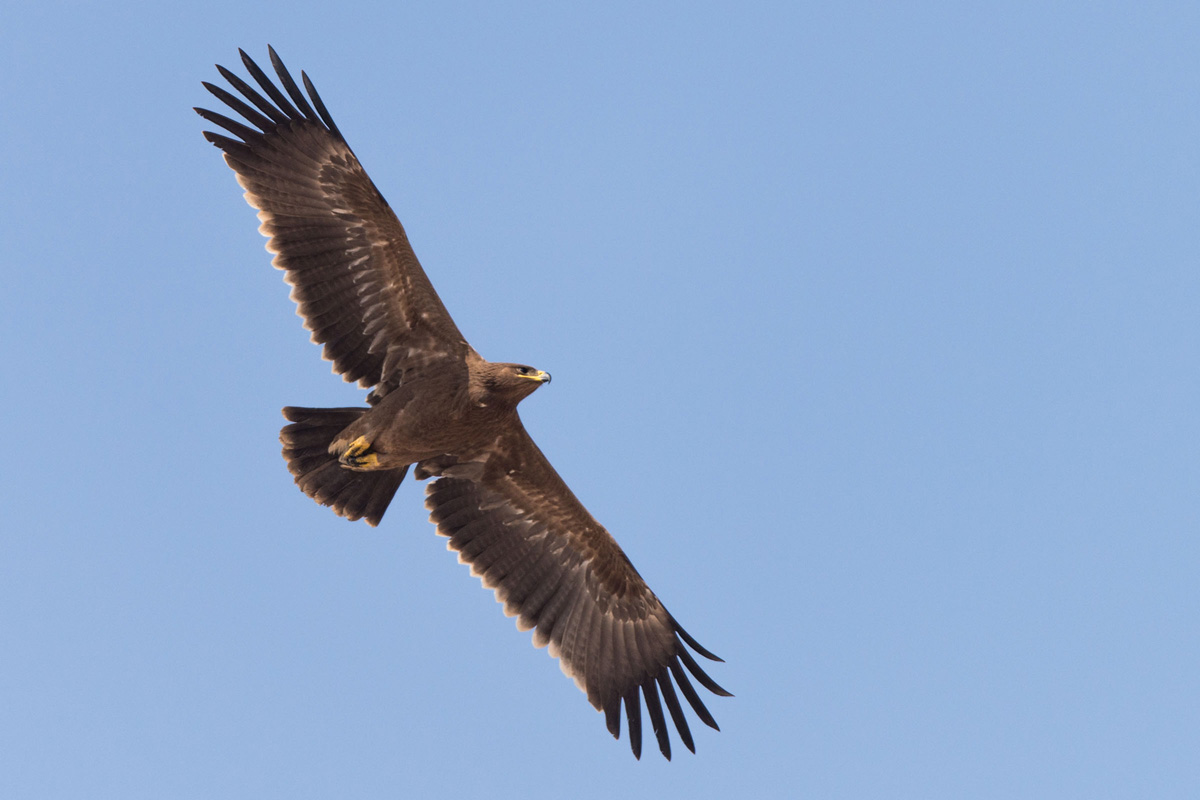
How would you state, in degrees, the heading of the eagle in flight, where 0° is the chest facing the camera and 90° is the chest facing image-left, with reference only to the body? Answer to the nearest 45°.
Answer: approximately 270°
